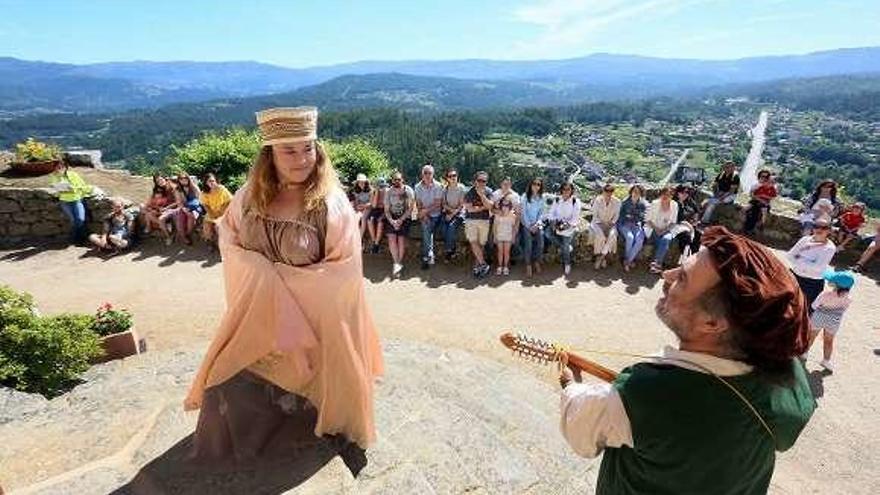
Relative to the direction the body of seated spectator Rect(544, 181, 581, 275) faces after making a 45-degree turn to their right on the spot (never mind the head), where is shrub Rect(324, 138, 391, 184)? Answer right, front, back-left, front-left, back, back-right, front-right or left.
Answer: right

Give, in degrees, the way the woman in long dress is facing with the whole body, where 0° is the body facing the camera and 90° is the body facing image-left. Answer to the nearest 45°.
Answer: approximately 0°

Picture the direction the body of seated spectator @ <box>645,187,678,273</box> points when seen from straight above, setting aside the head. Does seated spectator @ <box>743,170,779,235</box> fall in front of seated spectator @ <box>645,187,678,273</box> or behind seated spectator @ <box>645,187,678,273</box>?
behind

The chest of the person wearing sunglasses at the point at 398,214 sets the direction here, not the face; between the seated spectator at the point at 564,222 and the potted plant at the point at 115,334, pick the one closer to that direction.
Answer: the potted plant

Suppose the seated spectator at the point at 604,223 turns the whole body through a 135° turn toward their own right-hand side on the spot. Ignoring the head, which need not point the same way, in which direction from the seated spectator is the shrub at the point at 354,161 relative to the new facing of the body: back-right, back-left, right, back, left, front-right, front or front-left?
front
